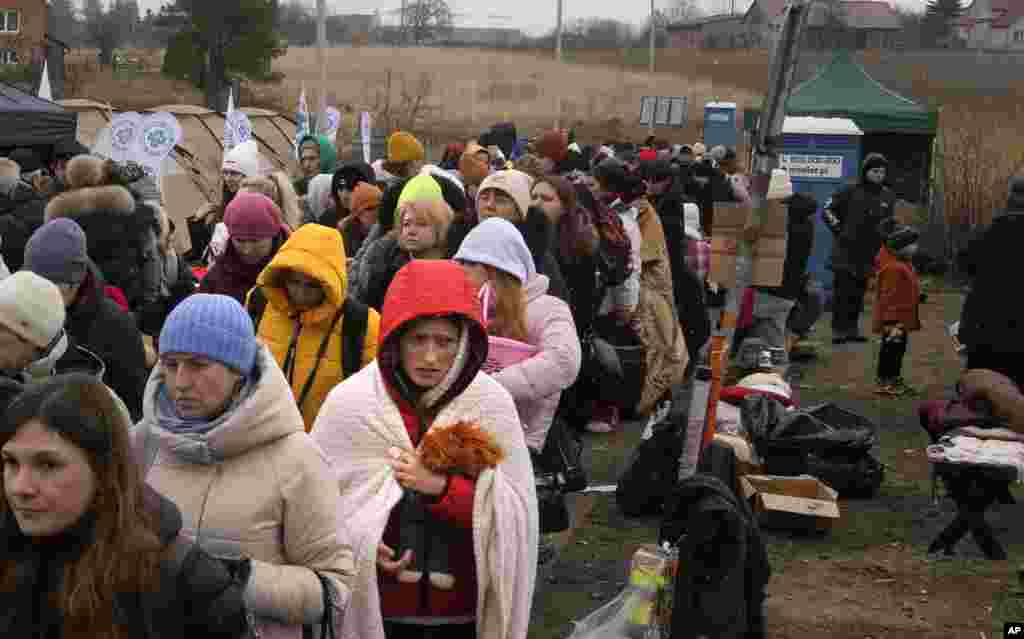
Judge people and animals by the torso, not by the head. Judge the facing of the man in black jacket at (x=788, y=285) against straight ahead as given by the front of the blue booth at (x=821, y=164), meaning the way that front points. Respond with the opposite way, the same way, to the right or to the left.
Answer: to the right

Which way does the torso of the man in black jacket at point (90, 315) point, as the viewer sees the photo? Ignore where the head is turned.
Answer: to the viewer's left

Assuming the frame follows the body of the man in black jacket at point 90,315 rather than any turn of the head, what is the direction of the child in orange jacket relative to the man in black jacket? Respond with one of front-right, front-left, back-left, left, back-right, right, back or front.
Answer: back-right

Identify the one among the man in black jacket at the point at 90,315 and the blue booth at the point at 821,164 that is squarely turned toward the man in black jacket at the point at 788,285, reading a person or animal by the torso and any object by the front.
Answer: the blue booth

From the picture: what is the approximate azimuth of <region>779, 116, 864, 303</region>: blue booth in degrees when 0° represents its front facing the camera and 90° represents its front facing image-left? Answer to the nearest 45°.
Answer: approximately 0°

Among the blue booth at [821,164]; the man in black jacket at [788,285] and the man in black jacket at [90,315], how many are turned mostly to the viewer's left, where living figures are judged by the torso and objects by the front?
2

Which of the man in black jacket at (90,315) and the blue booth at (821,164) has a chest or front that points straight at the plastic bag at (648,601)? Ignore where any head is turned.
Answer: the blue booth

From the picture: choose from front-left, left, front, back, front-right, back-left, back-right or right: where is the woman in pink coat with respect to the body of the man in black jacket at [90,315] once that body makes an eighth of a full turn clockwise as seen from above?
back-right

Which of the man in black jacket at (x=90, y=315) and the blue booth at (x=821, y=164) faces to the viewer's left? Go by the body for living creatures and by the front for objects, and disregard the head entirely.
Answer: the man in black jacket

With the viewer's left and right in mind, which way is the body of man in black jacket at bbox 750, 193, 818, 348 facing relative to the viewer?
facing to the left of the viewer

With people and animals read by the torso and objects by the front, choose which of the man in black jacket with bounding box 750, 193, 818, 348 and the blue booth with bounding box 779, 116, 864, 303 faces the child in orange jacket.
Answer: the blue booth

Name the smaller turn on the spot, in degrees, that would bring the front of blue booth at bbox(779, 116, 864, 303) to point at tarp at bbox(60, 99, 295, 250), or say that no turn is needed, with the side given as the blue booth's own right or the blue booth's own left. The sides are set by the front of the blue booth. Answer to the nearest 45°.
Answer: approximately 90° to the blue booth's own right

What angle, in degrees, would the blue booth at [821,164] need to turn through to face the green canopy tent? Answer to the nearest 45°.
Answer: approximately 180°
